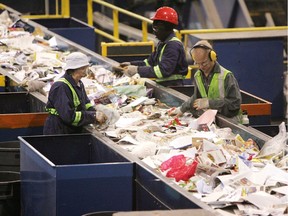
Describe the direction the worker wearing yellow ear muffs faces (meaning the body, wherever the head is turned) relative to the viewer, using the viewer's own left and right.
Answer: facing the viewer and to the left of the viewer

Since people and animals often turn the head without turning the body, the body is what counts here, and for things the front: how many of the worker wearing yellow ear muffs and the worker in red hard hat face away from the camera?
0

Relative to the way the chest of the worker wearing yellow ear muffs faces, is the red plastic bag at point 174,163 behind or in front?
in front

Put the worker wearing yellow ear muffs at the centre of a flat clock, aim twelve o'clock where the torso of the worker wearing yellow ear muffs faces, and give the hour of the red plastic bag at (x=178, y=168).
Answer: The red plastic bag is roughly at 11 o'clock from the worker wearing yellow ear muffs.

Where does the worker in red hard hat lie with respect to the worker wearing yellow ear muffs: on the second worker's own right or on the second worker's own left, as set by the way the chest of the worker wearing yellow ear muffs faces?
on the second worker's own right

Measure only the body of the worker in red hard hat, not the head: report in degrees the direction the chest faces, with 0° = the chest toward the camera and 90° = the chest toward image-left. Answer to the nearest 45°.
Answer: approximately 90°

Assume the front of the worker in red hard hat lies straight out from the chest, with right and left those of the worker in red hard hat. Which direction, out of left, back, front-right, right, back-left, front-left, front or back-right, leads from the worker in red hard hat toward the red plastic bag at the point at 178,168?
left

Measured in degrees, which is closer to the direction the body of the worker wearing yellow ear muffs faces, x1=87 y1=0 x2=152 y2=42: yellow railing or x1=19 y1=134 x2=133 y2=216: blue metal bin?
the blue metal bin
